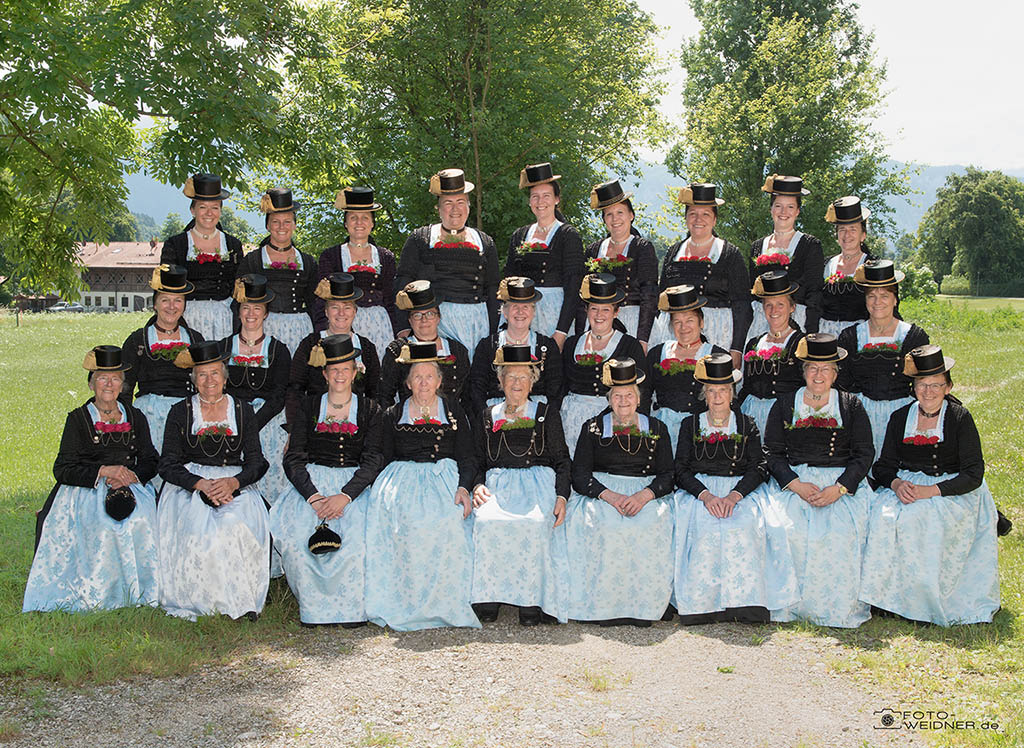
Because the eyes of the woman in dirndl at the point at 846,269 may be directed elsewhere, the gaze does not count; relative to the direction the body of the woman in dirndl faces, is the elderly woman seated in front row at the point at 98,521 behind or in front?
in front

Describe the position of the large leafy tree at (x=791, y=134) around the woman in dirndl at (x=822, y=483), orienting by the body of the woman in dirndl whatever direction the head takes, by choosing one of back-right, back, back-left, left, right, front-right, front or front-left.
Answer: back

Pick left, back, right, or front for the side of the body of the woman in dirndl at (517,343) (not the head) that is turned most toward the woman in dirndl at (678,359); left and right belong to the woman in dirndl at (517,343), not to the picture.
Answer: left

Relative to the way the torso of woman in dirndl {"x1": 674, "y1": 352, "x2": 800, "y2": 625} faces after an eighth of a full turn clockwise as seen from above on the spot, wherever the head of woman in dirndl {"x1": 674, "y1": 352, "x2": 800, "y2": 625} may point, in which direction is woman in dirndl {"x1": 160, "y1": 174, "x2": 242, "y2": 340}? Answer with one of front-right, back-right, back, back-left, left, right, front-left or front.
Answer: front-right

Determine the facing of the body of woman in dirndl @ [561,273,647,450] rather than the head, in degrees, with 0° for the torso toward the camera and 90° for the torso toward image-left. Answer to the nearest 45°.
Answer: approximately 0°

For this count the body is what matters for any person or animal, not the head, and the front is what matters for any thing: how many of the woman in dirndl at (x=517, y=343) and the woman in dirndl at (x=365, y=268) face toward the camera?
2

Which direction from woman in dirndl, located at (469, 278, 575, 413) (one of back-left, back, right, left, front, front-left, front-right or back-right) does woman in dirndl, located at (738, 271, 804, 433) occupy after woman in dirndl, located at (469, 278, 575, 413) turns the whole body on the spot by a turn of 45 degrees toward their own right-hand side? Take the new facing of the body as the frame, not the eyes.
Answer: back-left
